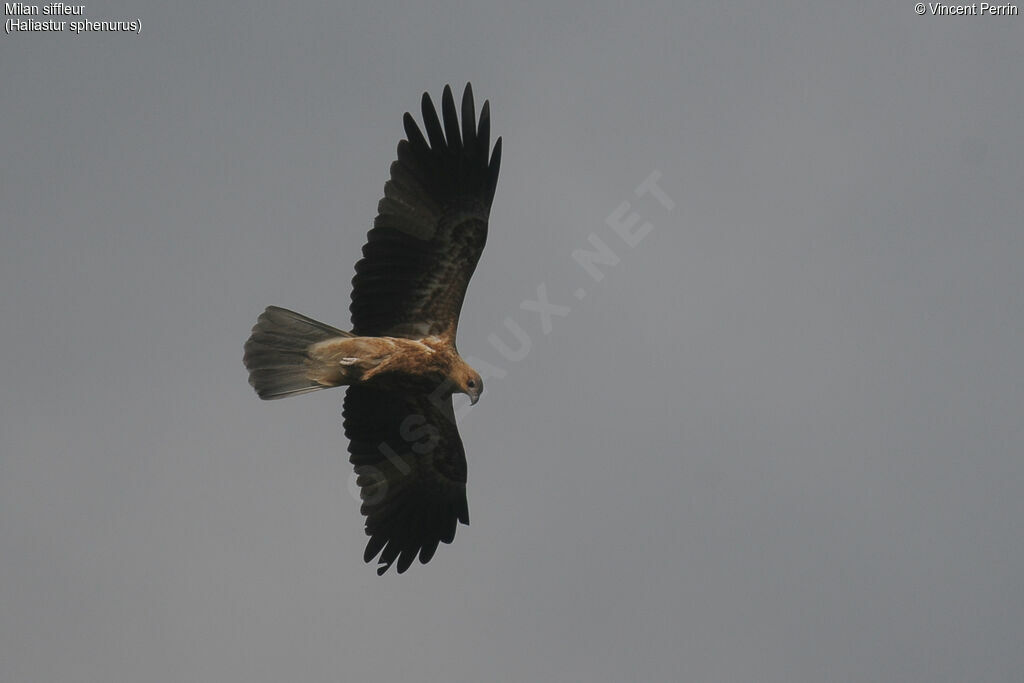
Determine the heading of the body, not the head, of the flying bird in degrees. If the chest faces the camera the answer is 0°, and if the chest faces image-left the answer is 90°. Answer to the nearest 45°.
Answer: approximately 270°
